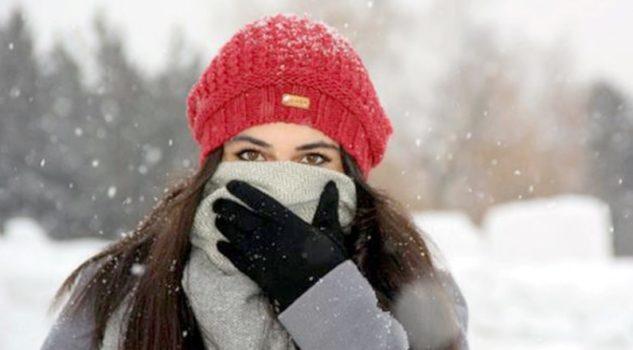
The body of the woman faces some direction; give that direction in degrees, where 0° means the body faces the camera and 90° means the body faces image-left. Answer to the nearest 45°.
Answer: approximately 0°
